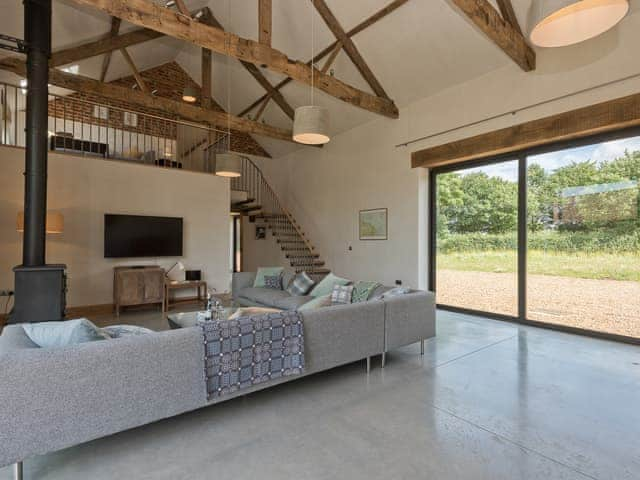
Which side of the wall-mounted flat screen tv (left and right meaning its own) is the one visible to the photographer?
front

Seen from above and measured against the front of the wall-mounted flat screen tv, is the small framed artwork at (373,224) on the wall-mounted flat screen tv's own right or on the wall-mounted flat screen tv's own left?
on the wall-mounted flat screen tv's own left

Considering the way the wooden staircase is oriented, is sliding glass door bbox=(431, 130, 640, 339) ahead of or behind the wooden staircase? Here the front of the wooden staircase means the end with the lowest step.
ahead

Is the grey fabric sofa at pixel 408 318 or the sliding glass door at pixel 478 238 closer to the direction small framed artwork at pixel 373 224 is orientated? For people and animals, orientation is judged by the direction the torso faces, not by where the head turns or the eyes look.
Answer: the grey fabric sofa

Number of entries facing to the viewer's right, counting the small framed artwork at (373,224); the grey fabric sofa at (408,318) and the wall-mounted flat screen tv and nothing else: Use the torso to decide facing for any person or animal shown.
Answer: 0

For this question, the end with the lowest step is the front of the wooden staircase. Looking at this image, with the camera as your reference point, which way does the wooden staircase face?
facing the viewer and to the right of the viewer

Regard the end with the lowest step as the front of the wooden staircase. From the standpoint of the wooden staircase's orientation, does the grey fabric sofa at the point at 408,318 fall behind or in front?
in front

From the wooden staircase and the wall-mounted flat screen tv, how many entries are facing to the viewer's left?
0

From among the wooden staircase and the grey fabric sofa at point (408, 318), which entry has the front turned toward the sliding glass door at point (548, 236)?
the wooden staircase

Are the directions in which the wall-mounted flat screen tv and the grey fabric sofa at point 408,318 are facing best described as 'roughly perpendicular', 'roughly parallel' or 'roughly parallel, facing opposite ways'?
roughly perpendicular

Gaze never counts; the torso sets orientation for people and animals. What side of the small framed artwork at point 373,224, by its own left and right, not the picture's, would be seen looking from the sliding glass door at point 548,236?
left

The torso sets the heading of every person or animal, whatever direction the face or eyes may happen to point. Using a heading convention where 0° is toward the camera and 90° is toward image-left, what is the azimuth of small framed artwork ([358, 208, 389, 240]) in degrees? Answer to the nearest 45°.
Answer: approximately 45°

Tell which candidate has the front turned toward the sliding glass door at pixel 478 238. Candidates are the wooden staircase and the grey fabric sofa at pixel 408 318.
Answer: the wooden staircase
